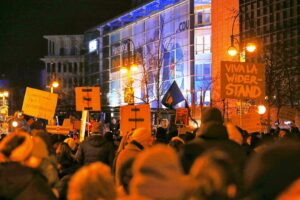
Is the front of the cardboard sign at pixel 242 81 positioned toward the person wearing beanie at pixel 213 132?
yes

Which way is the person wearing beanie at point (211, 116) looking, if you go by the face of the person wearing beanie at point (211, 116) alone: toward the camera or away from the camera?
away from the camera

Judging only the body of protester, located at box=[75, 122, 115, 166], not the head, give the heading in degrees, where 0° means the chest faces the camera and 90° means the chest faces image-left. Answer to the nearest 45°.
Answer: approximately 180°

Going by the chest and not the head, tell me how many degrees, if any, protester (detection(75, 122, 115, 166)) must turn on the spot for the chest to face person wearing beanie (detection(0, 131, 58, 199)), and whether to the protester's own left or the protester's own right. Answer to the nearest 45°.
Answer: approximately 180°

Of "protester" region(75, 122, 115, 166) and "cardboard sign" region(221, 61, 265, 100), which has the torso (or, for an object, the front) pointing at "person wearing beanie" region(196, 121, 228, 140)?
the cardboard sign

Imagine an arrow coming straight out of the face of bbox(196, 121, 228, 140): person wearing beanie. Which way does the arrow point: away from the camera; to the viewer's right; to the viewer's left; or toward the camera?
away from the camera

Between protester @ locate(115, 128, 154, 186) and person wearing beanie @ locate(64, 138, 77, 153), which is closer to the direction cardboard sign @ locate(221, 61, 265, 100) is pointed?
the protester

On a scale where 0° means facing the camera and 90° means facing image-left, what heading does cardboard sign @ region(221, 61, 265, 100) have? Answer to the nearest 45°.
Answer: approximately 0°

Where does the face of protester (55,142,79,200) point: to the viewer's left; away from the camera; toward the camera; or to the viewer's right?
away from the camera

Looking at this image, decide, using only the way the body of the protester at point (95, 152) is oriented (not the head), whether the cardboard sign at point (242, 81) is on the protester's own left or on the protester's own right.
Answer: on the protester's own right

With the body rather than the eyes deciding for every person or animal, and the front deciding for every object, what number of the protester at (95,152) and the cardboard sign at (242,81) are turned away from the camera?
1
